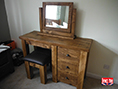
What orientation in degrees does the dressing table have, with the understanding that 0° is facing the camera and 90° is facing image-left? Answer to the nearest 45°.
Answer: approximately 45°

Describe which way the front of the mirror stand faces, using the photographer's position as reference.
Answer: facing the viewer and to the left of the viewer
